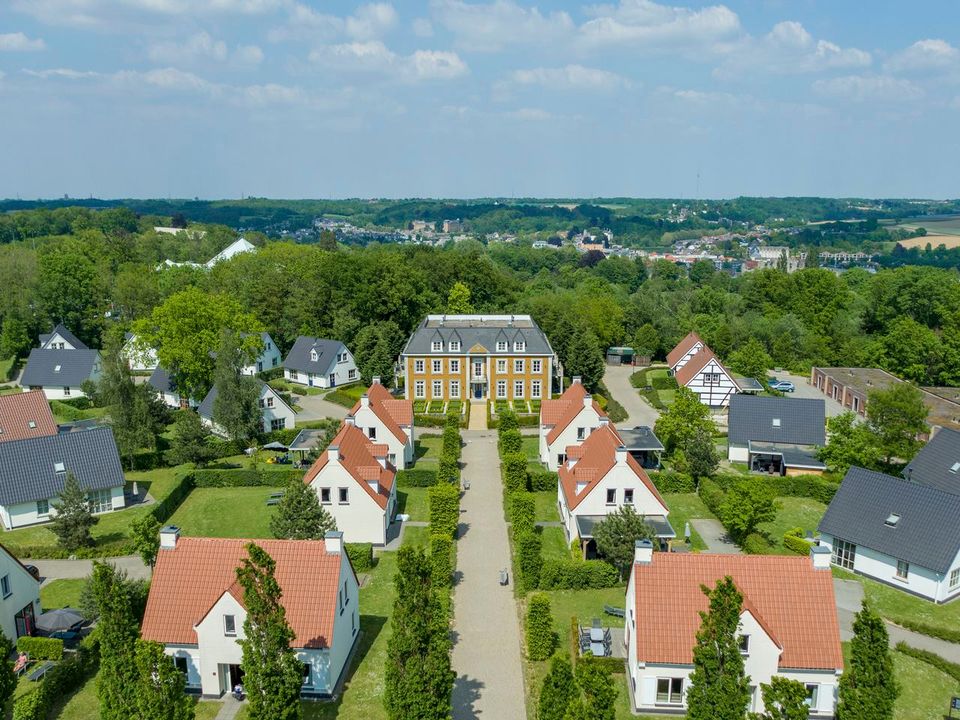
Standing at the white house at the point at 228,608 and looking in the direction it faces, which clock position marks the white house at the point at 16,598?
the white house at the point at 16,598 is roughly at 4 o'clock from the white house at the point at 228,608.

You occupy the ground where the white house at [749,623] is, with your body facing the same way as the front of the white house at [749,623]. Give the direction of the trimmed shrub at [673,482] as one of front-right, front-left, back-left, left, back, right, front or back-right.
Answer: back

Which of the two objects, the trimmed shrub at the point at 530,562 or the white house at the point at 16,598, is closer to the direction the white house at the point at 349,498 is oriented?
the trimmed shrub

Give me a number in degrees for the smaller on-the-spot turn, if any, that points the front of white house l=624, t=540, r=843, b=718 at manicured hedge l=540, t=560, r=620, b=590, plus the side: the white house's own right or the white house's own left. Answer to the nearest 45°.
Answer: approximately 135° to the white house's own right
